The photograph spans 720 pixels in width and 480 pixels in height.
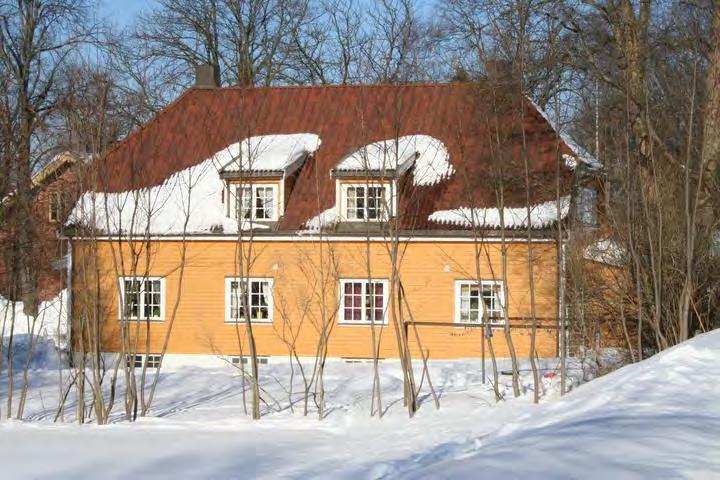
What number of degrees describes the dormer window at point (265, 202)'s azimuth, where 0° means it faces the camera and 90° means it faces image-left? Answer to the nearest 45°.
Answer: approximately 0°
